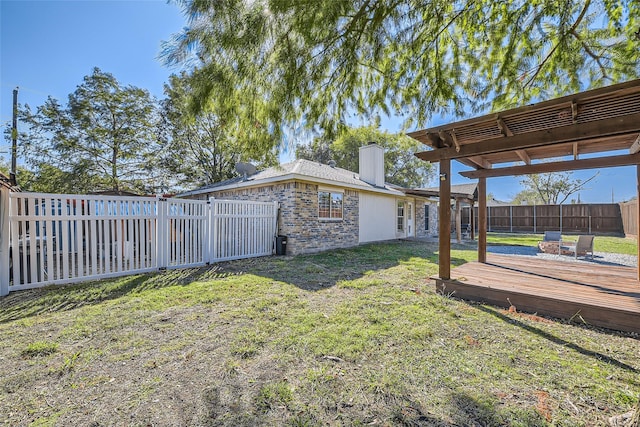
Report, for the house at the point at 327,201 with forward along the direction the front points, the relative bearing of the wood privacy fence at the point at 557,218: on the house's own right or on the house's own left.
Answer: on the house's own right

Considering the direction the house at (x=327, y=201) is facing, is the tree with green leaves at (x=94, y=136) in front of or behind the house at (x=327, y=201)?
in front

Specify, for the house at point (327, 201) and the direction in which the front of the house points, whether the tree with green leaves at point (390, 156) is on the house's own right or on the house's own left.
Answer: on the house's own right

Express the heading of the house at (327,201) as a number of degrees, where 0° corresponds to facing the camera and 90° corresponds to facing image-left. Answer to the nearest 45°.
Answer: approximately 135°

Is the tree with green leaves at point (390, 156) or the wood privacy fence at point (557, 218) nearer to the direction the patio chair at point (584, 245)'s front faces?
the tree with green leaves

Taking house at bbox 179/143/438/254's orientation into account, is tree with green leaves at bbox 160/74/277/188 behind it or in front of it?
in front

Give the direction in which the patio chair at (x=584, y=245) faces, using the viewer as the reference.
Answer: facing away from the viewer and to the left of the viewer

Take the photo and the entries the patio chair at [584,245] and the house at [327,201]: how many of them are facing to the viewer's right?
0

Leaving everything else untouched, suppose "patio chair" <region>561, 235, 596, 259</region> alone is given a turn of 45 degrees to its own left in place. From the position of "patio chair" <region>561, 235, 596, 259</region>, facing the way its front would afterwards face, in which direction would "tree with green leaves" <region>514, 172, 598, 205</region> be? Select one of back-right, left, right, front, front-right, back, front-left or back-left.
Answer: right

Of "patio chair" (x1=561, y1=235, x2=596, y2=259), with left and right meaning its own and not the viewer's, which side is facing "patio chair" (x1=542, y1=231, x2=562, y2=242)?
front

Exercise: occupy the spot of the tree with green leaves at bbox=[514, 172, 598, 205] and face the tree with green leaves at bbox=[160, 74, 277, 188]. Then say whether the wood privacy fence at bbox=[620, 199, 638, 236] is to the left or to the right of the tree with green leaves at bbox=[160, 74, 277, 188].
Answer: left
